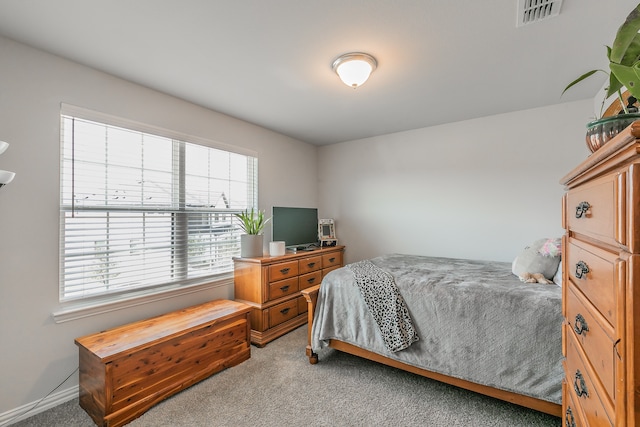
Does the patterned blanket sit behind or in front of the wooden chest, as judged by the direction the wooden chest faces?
in front

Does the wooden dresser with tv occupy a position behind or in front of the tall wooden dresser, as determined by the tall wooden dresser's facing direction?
in front

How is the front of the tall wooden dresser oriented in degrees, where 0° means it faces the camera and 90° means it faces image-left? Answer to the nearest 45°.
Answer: approximately 90°

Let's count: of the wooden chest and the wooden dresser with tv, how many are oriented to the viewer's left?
0

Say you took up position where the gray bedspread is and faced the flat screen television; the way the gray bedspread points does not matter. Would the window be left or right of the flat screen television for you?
left

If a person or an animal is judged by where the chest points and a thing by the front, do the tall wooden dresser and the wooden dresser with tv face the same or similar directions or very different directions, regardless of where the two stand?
very different directions

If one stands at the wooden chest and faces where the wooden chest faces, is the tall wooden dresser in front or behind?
in front

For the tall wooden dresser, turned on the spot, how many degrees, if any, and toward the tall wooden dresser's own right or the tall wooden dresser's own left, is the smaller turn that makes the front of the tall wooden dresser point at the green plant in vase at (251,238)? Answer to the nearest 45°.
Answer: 0° — it already faces it

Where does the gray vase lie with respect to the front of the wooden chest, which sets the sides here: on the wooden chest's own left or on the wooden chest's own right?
on the wooden chest's own left

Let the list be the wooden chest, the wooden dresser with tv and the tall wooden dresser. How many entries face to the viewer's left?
1
